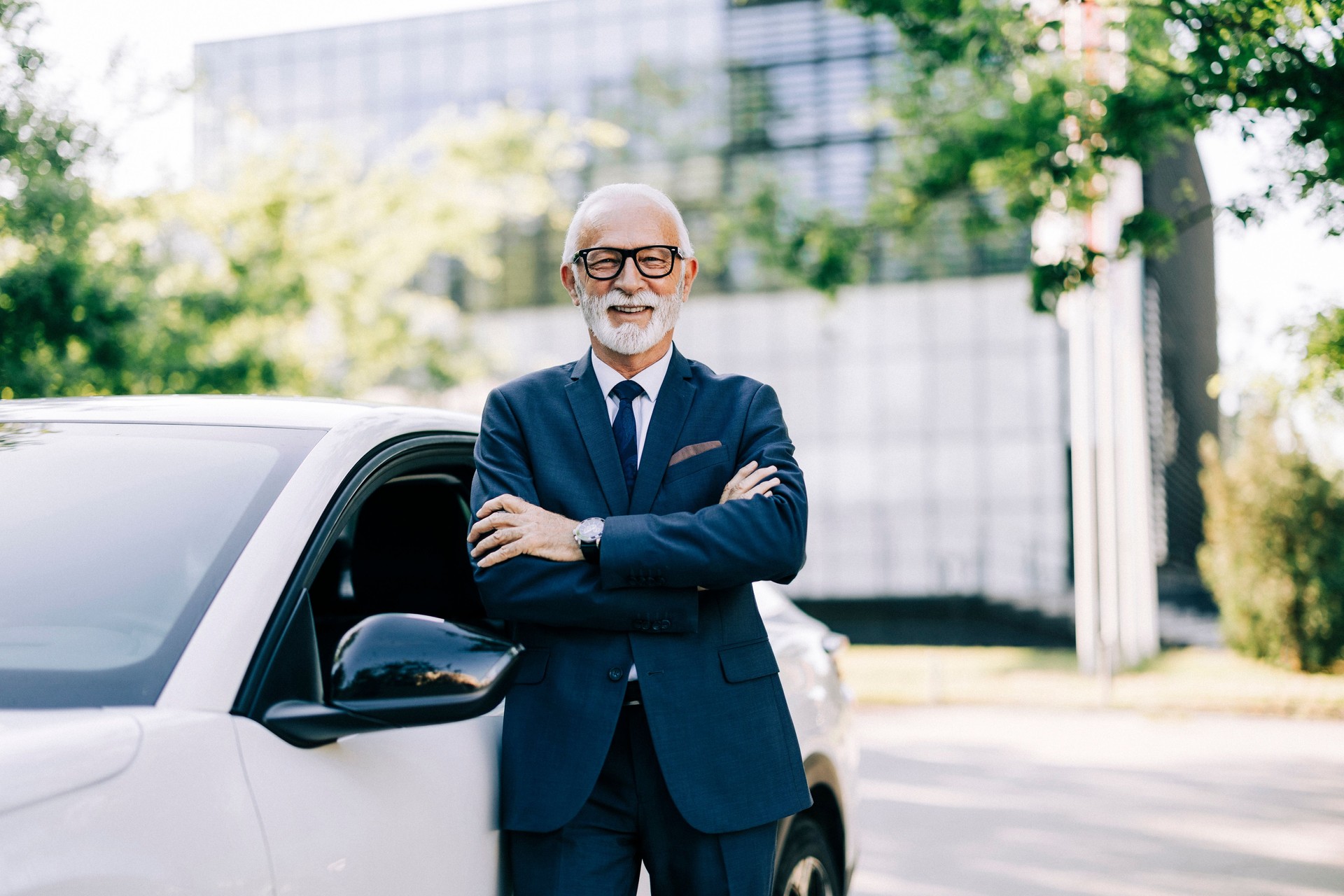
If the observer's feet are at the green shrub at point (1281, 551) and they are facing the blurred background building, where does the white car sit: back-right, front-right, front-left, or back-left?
back-left

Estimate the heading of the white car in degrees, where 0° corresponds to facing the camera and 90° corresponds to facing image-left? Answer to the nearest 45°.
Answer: approximately 45°

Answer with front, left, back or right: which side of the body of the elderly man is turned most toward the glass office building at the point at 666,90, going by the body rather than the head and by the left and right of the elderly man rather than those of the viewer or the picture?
back

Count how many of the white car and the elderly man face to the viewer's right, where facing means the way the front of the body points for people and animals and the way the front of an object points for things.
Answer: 0

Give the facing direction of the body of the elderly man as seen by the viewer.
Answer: toward the camera

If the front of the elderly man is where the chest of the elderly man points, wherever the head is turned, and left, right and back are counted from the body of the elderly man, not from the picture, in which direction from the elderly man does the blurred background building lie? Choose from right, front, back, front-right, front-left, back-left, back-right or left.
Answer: back

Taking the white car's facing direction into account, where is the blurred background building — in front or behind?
behind

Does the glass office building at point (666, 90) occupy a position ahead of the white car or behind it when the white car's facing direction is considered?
behind

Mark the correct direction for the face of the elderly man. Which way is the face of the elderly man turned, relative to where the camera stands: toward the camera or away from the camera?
toward the camera

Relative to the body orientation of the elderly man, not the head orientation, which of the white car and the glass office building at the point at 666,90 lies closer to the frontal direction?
the white car

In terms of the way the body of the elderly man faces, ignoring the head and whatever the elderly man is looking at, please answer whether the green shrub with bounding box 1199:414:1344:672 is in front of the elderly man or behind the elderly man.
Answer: behind
